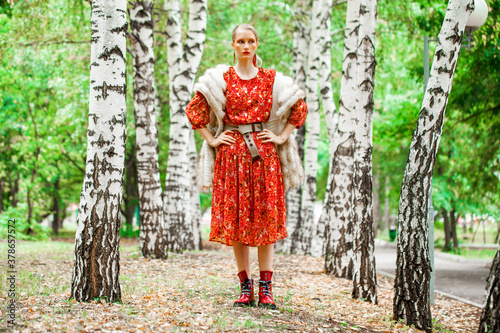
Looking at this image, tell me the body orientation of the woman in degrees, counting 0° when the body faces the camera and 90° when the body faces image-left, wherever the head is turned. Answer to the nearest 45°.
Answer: approximately 0°

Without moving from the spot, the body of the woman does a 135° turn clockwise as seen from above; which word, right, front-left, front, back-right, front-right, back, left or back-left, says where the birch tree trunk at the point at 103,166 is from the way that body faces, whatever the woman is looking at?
front-left

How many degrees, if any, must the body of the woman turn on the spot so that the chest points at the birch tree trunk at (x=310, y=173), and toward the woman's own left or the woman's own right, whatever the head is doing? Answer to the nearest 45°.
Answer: approximately 180°

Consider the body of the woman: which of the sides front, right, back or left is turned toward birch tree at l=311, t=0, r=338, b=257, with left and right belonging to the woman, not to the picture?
back

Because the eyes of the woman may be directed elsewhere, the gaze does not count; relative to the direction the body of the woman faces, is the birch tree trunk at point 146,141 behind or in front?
behind

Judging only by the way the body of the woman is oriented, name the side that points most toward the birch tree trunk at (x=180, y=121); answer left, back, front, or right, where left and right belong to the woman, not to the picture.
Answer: back

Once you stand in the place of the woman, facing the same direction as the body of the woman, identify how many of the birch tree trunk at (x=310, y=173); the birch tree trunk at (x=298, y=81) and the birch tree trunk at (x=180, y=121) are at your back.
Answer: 3

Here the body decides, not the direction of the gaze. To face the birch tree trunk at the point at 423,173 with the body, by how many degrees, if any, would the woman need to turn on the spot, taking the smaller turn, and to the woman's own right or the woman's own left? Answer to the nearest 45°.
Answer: approximately 90° to the woman's own left

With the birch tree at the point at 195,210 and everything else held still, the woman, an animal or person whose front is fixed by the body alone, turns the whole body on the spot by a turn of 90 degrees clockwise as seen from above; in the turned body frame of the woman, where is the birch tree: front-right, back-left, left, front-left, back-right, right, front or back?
right

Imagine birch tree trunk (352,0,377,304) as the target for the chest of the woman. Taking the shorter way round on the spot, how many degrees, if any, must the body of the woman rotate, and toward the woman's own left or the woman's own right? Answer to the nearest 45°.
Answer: approximately 135° to the woman's own left

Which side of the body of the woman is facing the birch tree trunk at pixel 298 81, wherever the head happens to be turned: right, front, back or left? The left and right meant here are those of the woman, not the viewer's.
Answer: back
